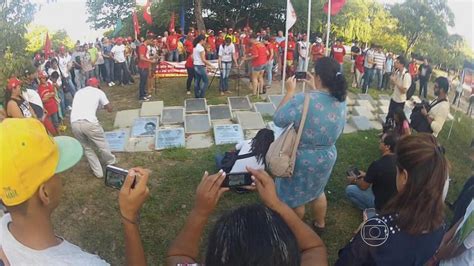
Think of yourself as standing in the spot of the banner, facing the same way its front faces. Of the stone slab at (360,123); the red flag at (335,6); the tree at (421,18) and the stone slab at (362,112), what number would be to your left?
4

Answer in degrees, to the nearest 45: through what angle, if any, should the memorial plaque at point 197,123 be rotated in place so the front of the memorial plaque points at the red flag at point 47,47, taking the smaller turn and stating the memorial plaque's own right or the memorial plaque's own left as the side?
approximately 90° to the memorial plaque's own right

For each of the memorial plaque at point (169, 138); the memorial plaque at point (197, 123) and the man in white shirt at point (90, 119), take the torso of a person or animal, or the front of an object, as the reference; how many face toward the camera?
2

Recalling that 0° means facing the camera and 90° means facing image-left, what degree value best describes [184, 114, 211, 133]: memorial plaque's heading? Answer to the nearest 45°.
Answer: approximately 0°

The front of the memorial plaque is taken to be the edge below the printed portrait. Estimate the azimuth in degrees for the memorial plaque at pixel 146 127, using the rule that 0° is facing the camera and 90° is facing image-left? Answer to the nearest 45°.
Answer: approximately 0°
